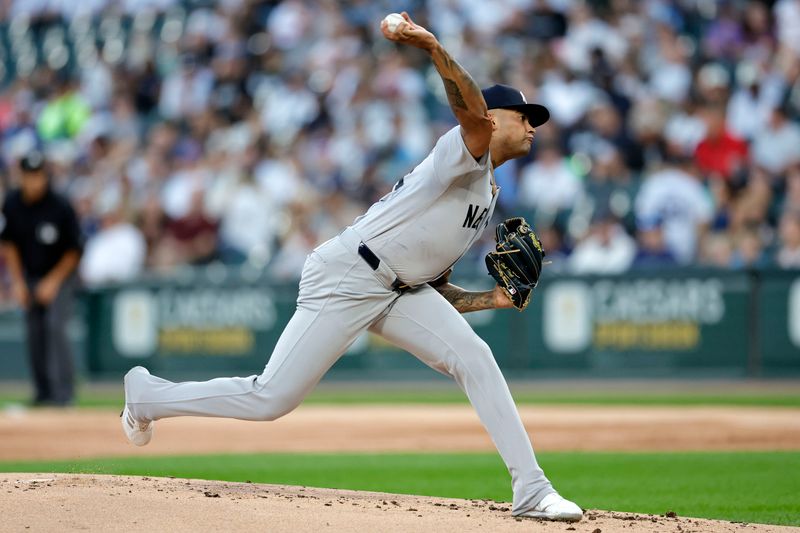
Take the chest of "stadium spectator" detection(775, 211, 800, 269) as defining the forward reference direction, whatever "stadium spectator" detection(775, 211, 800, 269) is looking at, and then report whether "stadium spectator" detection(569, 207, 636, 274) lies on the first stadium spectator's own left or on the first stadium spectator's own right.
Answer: on the first stadium spectator's own right

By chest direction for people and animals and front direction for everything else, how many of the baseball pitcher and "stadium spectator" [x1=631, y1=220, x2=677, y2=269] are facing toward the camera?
1

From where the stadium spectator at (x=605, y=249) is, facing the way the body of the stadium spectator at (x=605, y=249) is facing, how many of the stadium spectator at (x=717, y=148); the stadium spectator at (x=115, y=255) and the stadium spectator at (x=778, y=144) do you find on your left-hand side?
2

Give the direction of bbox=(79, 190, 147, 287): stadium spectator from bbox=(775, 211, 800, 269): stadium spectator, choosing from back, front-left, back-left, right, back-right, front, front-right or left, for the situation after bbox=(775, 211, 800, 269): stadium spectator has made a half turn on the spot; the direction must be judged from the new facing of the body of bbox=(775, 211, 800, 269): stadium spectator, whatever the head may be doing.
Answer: left

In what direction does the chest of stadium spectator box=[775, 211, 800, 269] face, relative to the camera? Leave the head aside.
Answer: toward the camera

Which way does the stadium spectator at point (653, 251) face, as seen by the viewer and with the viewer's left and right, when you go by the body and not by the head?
facing the viewer

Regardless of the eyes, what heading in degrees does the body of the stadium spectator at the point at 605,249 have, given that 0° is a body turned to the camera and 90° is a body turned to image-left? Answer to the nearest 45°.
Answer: approximately 0°

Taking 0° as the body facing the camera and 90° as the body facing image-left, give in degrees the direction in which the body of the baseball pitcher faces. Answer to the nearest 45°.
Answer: approximately 270°

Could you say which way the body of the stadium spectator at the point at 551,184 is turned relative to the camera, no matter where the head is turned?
toward the camera

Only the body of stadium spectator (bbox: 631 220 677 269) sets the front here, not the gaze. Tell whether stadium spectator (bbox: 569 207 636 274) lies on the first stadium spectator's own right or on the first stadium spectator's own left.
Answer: on the first stadium spectator's own right

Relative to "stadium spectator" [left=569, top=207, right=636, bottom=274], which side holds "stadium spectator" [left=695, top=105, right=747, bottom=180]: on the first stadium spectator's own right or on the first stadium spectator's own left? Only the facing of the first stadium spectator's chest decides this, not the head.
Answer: on the first stadium spectator's own left

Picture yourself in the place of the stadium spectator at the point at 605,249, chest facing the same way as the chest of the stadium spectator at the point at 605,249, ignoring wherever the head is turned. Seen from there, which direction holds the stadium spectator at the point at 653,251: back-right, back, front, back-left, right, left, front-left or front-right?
left
